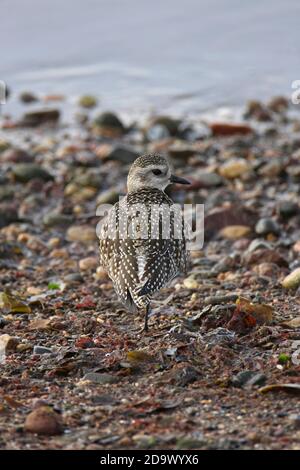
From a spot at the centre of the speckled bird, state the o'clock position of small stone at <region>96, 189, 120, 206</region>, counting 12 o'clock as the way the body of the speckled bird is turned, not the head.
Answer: The small stone is roughly at 12 o'clock from the speckled bird.

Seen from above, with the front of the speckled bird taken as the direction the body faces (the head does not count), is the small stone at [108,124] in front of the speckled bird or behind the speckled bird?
in front

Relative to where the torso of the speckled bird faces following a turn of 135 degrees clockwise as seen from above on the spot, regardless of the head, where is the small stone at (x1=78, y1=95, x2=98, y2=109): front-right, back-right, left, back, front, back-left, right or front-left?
back-left

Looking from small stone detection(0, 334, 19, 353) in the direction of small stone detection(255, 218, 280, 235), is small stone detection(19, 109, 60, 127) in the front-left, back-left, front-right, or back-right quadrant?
front-left

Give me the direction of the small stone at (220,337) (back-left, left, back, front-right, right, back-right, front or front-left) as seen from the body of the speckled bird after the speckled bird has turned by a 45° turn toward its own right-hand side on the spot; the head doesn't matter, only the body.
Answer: right

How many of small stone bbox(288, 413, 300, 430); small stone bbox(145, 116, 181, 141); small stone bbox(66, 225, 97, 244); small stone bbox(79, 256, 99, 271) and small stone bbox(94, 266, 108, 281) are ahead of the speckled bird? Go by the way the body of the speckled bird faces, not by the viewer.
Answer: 4

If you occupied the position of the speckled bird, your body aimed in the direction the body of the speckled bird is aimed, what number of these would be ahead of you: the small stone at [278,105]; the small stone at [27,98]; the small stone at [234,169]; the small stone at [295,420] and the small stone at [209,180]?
4

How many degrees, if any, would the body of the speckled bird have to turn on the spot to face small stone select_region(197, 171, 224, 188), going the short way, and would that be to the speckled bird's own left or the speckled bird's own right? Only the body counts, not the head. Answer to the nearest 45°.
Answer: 0° — it already faces it

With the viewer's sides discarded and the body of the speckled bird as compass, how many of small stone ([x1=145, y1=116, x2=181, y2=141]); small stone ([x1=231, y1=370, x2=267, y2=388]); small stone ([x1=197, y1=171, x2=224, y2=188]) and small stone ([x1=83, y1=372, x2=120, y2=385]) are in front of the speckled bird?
2

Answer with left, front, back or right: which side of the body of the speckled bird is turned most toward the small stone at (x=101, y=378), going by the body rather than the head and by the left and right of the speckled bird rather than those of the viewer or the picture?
back

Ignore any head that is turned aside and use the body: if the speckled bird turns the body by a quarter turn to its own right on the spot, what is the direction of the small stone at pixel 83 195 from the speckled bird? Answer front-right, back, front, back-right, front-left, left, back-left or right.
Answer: left

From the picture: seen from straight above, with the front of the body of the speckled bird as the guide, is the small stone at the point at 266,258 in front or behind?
in front

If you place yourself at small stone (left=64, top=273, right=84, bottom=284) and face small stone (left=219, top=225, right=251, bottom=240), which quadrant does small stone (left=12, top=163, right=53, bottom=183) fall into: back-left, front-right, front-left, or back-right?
front-left

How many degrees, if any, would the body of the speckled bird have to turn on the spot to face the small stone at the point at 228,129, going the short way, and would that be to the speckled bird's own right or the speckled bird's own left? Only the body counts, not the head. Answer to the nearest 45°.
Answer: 0° — it already faces it

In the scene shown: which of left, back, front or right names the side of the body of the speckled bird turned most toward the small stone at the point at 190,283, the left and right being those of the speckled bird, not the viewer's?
front

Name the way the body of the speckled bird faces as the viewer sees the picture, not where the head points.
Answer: away from the camera
